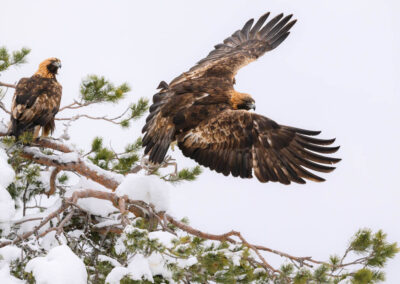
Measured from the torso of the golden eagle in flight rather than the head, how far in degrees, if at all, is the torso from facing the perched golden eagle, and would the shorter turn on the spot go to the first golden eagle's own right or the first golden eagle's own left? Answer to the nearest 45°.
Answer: approximately 180°

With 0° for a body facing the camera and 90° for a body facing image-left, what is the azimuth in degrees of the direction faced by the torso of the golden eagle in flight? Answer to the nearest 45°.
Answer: approximately 270°
